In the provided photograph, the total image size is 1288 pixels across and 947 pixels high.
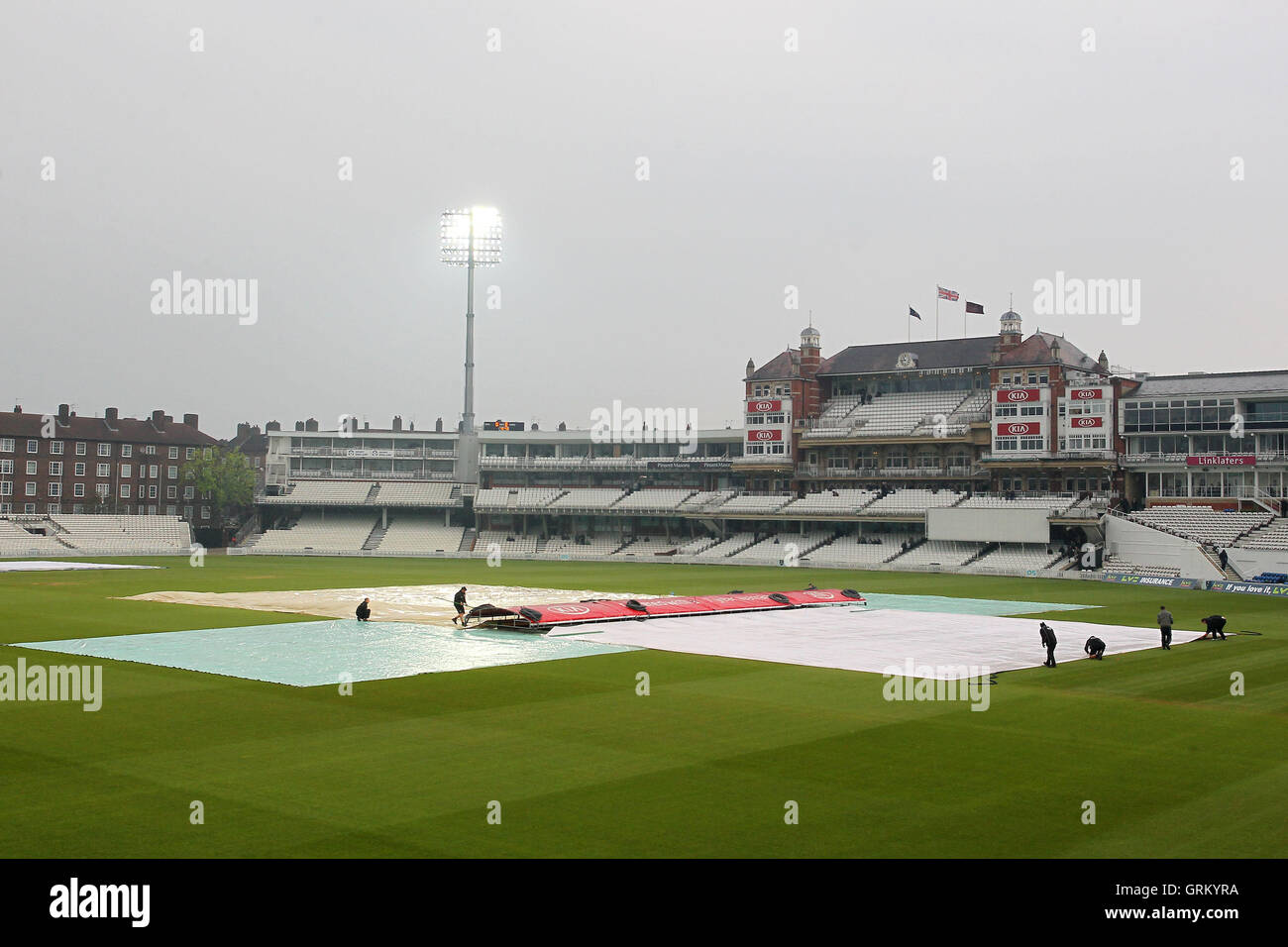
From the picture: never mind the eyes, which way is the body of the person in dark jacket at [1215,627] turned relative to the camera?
to the viewer's left

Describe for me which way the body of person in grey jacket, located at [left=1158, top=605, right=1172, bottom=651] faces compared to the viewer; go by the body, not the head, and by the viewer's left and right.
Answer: facing away from the viewer

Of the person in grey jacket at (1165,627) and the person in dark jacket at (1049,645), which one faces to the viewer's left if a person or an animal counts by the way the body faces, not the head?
the person in dark jacket at (1049,645)

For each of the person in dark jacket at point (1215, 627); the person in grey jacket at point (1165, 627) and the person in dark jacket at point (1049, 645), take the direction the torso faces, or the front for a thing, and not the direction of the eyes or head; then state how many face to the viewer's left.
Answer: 2

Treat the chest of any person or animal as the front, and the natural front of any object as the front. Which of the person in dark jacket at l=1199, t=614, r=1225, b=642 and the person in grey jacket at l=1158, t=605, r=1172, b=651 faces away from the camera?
the person in grey jacket at l=1158, t=605, r=1172, b=651

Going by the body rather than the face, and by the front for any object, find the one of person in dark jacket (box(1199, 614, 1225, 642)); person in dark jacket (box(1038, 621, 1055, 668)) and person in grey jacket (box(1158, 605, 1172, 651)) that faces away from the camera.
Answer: person in grey jacket (box(1158, 605, 1172, 651))

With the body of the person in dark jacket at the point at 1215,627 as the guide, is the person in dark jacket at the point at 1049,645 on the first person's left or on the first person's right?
on the first person's left

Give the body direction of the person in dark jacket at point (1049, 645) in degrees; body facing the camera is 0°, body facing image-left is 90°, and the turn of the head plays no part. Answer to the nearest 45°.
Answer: approximately 90°

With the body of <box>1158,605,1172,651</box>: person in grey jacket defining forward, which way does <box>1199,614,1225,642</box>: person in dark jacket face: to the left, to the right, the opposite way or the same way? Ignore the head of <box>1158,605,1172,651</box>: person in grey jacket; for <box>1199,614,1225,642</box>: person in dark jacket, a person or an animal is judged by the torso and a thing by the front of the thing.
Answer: to the left
